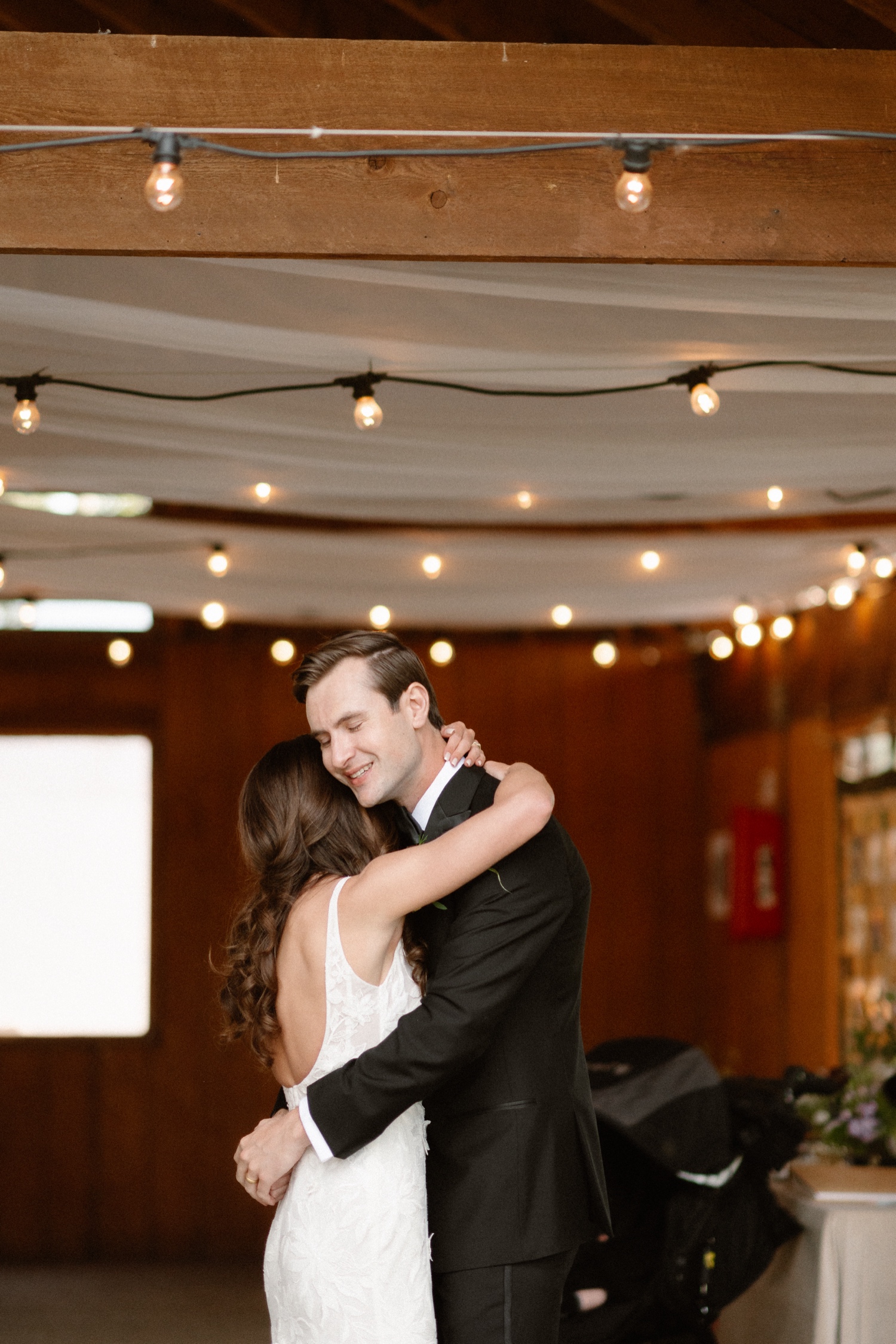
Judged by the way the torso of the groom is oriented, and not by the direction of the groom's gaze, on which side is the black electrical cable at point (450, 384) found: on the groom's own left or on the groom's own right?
on the groom's own right

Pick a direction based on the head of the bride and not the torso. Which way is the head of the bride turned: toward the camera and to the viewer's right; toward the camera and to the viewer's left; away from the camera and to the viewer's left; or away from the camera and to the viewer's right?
away from the camera and to the viewer's right

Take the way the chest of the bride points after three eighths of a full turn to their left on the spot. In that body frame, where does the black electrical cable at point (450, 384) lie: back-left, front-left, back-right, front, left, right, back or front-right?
right

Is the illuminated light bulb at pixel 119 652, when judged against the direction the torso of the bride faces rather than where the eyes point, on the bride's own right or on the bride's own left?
on the bride's own left

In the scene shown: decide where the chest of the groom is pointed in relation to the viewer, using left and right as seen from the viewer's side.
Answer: facing to the left of the viewer

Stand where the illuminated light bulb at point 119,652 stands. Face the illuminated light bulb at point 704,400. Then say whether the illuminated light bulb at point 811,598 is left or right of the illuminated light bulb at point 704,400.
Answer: left

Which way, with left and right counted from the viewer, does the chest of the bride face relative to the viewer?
facing away from the viewer and to the right of the viewer

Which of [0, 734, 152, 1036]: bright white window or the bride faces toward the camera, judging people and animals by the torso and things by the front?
the bright white window

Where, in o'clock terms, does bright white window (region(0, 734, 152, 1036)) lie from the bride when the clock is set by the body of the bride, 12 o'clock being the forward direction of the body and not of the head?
The bright white window is roughly at 10 o'clock from the bride.

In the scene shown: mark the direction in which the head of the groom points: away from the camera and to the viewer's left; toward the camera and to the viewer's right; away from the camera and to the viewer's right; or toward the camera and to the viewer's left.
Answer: toward the camera and to the viewer's left
